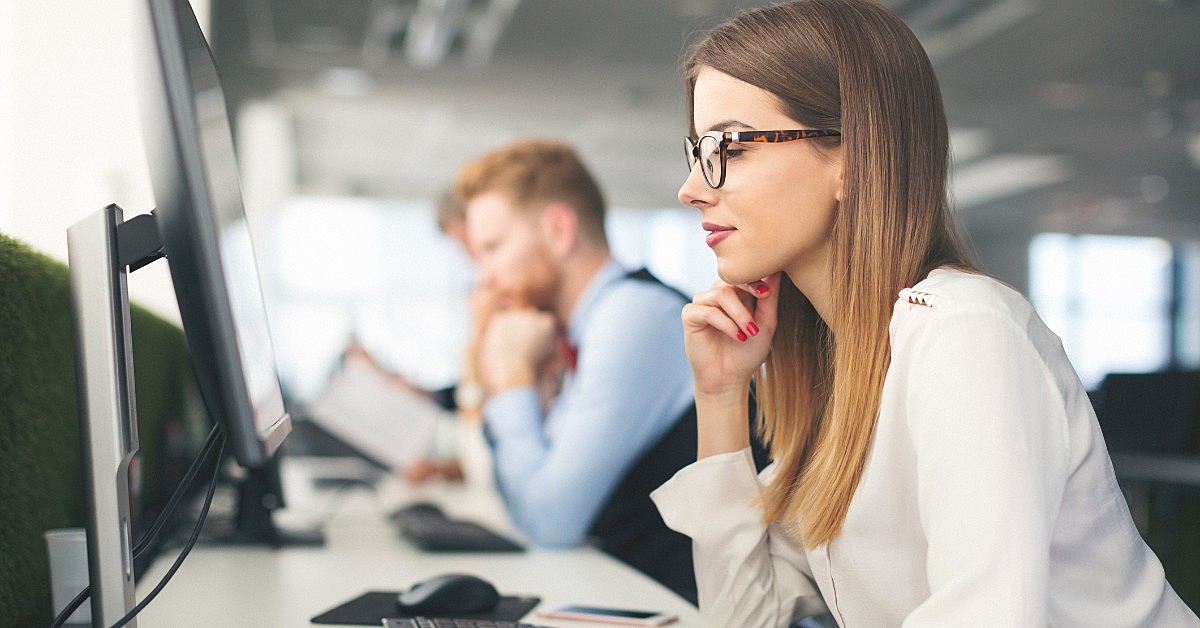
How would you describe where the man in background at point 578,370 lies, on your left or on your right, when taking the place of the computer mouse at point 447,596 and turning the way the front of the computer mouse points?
on your right

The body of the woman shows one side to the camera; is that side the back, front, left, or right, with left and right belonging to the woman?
left

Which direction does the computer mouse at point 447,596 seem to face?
to the viewer's left

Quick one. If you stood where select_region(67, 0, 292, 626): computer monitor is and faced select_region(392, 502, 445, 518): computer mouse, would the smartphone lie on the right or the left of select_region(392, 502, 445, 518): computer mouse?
right

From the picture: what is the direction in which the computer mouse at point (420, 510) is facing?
to the viewer's left

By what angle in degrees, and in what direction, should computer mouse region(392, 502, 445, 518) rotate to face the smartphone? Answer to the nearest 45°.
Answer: approximately 90° to its left

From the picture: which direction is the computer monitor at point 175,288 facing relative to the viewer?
to the viewer's right

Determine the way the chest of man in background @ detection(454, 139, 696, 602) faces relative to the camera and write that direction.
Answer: to the viewer's left

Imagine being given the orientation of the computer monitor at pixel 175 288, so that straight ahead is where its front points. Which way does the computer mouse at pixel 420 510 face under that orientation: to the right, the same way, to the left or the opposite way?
the opposite way
